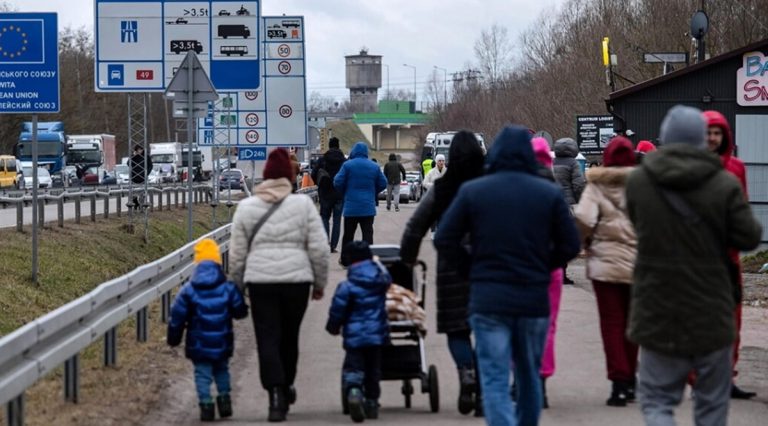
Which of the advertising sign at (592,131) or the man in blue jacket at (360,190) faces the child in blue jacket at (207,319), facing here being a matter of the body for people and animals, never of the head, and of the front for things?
the advertising sign

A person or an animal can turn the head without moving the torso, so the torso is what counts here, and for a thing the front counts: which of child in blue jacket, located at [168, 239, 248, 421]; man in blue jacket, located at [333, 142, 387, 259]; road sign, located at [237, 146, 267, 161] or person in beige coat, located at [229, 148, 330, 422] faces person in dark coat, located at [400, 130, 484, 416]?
the road sign

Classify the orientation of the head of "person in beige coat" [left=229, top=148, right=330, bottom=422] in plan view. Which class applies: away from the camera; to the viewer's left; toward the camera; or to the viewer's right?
away from the camera

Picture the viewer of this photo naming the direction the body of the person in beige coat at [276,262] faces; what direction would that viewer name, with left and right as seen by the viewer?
facing away from the viewer

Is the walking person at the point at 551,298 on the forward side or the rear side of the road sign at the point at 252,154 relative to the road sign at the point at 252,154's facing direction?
on the forward side

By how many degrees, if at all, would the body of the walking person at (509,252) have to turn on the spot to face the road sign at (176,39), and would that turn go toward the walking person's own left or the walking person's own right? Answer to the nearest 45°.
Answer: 0° — they already face it

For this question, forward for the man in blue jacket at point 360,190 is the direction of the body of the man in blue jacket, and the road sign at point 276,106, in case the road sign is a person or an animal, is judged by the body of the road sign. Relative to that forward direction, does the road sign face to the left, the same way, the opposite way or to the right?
the opposite way

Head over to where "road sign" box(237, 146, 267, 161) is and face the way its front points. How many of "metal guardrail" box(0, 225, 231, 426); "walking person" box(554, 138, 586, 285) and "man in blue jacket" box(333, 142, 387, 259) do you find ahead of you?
3

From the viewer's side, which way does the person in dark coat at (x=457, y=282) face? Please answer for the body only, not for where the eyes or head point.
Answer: away from the camera

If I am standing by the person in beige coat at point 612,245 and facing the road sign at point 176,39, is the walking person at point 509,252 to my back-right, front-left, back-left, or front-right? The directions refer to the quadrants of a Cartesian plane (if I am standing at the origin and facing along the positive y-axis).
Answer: back-left

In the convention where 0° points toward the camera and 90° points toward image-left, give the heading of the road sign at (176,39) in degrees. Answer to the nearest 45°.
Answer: approximately 0°

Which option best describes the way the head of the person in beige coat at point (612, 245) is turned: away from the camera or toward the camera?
away from the camera

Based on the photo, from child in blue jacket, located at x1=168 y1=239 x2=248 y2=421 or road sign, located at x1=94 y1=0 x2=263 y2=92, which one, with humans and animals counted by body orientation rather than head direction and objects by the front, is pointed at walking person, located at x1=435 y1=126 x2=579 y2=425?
the road sign

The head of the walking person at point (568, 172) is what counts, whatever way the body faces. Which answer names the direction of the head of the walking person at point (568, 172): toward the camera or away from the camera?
away from the camera
